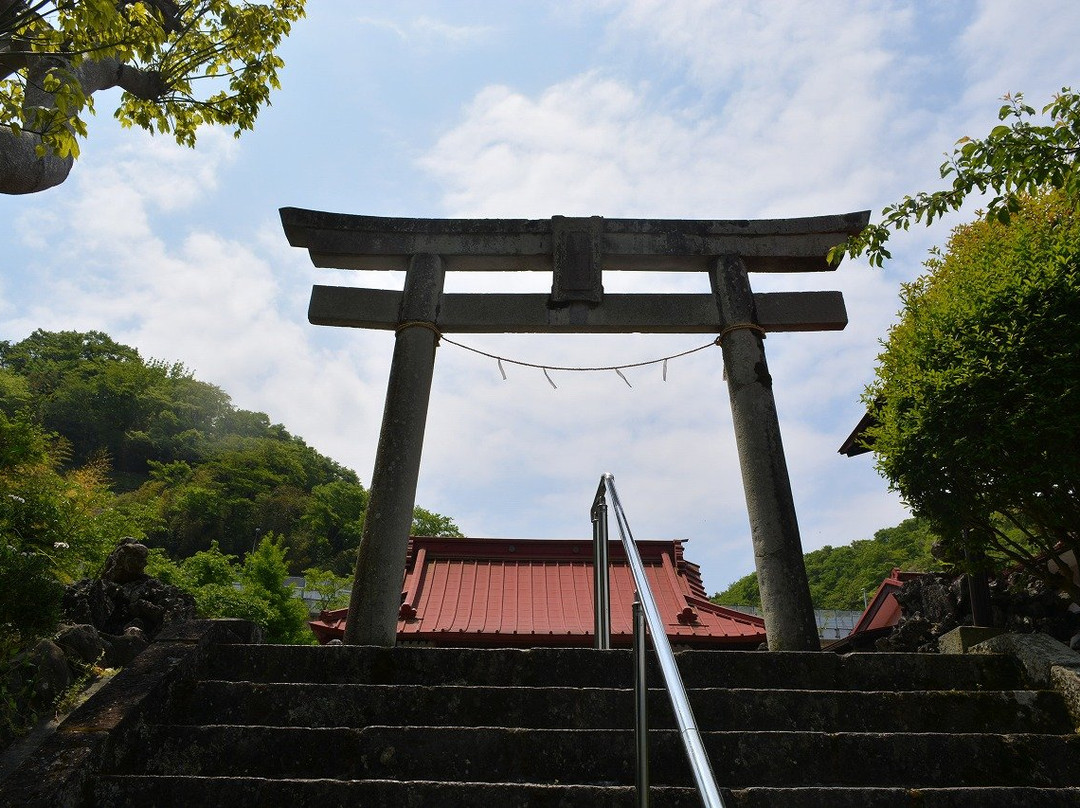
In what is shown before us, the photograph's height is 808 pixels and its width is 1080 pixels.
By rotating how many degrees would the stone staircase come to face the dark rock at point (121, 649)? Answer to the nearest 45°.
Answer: approximately 135° to its right

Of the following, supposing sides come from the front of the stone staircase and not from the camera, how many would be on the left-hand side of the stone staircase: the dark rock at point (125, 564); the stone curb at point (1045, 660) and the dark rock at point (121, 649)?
1

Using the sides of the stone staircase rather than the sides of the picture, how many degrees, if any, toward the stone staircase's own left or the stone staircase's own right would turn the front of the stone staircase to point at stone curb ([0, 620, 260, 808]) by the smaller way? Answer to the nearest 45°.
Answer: approximately 90° to the stone staircase's own right

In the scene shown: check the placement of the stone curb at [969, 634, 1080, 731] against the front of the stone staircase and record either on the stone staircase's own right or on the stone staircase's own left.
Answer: on the stone staircase's own left

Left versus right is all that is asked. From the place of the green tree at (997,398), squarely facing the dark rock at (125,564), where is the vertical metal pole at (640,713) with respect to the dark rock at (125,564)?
left

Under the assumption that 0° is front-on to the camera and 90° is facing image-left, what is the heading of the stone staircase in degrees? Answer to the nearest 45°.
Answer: approximately 0°

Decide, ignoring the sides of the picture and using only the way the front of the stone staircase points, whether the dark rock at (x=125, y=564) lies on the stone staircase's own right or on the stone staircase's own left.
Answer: on the stone staircase's own right
